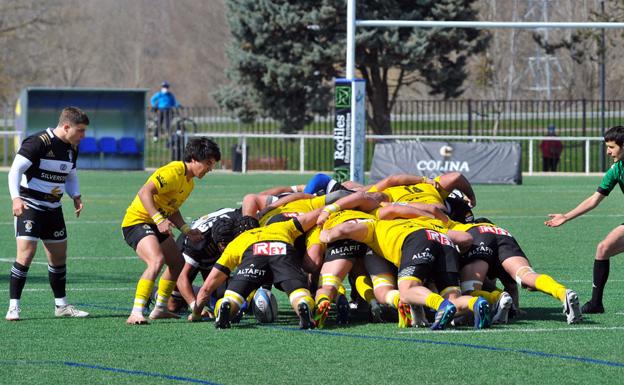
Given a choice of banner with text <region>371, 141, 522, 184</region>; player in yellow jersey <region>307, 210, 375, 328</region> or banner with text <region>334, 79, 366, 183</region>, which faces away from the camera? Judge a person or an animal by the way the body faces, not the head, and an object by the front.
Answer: the player in yellow jersey

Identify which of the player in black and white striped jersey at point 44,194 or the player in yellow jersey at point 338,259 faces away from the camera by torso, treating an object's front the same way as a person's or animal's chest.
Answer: the player in yellow jersey

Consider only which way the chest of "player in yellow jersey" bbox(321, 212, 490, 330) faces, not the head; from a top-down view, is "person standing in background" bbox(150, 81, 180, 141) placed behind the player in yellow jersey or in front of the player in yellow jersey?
in front

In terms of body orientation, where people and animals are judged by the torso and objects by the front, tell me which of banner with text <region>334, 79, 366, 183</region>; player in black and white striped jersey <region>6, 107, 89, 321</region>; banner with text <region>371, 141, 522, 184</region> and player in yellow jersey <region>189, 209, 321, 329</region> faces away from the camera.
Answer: the player in yellow jersey

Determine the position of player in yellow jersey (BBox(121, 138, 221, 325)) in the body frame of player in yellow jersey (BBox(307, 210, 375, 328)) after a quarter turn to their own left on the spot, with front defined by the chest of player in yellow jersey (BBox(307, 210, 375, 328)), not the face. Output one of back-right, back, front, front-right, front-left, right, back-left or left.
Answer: front

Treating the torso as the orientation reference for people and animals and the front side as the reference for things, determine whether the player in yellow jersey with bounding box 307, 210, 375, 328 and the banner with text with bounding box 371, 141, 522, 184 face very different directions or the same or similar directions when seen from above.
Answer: very different directions

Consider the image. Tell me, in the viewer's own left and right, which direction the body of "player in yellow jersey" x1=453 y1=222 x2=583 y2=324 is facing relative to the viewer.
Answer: facing away from the viewer and to the left of the viewer

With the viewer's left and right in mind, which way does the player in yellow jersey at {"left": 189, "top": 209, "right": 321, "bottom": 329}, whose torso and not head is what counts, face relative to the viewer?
facing away from the viewer

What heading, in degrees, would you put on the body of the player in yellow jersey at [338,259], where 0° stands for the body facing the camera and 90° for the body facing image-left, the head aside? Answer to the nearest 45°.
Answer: approximately 180°

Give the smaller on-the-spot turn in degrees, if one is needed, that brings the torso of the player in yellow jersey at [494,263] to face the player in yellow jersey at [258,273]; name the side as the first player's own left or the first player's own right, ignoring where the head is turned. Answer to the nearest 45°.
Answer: approximately 45° to the first player's own left

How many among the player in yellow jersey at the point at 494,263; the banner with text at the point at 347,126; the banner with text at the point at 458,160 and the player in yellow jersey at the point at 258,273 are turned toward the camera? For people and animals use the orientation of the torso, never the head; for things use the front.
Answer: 2
